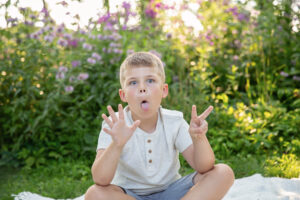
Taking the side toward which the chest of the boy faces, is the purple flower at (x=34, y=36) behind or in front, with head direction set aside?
behind

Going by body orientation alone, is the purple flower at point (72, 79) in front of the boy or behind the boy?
behind

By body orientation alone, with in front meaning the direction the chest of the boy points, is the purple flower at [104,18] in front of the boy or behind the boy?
behind

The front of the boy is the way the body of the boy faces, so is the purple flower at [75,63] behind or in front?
behind

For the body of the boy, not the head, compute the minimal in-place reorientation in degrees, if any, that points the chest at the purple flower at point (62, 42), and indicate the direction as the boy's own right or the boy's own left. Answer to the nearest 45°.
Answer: approximately 135° to the boy's own right

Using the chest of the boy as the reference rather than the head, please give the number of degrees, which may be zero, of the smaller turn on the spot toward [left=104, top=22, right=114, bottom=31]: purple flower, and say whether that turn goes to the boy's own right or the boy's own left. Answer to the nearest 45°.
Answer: approximately 180°

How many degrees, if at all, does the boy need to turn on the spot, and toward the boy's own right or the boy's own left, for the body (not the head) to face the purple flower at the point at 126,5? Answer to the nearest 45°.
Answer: approximately 180°

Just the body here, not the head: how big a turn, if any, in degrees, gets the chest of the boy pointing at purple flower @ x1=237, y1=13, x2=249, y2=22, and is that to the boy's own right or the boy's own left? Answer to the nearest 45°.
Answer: approximately 180°

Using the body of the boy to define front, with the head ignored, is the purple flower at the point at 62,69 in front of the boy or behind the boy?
behind

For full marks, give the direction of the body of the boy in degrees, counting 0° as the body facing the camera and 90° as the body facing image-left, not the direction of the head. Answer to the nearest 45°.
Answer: approximately 0°

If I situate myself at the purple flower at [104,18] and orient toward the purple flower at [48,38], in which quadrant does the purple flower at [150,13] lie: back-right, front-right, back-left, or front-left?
back-right
